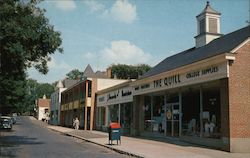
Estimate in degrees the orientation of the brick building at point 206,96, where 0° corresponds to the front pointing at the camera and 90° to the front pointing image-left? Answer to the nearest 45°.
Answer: approximately 45°
